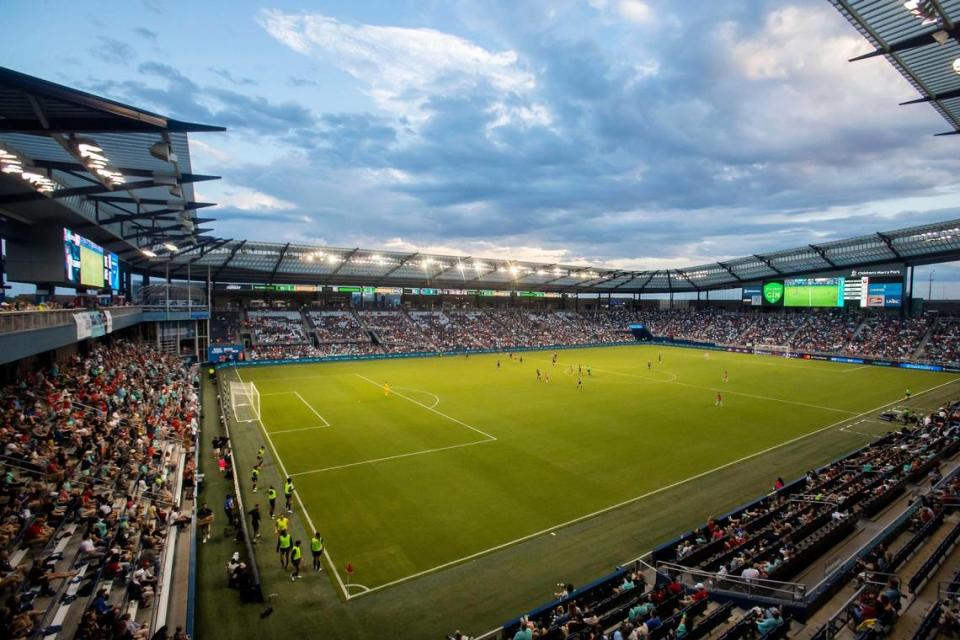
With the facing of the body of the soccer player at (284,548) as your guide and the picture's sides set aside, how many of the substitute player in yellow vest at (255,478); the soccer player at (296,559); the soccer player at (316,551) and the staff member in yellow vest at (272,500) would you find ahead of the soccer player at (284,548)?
2

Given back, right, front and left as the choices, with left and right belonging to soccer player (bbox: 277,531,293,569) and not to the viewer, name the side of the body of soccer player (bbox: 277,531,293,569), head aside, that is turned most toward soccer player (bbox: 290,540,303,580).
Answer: back

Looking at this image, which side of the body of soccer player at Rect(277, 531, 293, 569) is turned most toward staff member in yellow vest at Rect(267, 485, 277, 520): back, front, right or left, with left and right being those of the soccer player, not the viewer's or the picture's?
front

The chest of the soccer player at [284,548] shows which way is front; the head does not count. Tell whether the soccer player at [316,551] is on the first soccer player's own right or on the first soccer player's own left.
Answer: on the first soccer player's own right

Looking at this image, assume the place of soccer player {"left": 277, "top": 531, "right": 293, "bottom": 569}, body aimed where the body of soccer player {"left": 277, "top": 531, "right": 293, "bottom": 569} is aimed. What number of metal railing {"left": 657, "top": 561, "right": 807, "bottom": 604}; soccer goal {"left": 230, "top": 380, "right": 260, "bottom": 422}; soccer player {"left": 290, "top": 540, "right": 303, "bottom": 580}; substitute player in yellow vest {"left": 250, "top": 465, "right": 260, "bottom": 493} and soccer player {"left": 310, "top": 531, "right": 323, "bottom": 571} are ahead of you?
2

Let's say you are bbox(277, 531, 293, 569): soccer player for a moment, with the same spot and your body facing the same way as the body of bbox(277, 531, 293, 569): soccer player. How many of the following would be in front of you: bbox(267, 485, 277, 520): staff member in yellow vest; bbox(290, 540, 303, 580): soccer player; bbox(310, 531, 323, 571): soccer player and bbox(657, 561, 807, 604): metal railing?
1

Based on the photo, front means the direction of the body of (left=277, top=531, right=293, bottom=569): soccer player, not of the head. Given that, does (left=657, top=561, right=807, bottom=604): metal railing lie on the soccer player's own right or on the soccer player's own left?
on the soccer player's own right

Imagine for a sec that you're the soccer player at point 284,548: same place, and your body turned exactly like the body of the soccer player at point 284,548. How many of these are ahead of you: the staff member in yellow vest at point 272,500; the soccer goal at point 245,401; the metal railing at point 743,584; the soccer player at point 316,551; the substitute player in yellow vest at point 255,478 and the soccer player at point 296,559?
3

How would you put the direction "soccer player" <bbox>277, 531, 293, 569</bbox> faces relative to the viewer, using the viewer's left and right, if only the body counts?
facing away from the viewer
